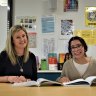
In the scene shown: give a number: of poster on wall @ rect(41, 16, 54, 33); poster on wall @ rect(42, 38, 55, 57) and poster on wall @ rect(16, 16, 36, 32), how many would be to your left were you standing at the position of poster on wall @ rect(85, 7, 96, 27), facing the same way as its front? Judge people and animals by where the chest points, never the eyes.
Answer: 0

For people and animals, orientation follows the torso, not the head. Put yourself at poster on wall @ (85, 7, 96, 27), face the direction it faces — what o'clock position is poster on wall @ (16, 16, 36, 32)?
poster on wall @ (16, 16, 36, 32) is roughly at 3 o'clock from poster on wall @ (85, 7, 96, 27).

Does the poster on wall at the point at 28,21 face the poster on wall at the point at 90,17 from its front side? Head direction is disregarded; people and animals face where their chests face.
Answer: no

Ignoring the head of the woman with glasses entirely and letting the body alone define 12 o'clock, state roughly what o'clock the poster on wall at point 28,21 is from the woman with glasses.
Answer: The poster on wall is roughly at 5 o'clock from the woman with glasses.

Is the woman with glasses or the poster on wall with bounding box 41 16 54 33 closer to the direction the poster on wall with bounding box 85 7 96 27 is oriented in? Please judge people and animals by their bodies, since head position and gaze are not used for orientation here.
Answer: the woman with glasses

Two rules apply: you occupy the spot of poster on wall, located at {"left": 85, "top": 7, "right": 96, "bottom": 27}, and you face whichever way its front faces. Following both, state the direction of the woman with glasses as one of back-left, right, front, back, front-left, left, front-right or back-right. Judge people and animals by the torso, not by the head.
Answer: front

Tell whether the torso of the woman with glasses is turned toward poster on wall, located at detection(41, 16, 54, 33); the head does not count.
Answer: no

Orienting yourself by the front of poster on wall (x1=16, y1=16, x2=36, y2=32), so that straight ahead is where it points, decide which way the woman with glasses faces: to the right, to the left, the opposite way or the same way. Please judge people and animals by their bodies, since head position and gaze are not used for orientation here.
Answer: the same way

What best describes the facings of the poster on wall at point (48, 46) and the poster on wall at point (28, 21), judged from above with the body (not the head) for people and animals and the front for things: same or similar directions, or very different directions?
same or similar directions

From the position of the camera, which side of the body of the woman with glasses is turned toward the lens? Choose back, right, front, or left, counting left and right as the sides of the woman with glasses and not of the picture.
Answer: front

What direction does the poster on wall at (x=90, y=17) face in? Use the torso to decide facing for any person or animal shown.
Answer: toward the camera

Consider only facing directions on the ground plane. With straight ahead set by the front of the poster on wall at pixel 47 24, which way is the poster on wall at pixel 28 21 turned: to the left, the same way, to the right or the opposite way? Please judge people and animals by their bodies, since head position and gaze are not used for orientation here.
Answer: the same way

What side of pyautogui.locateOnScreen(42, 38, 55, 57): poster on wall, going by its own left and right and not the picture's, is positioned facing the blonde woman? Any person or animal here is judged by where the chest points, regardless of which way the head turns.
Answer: front
